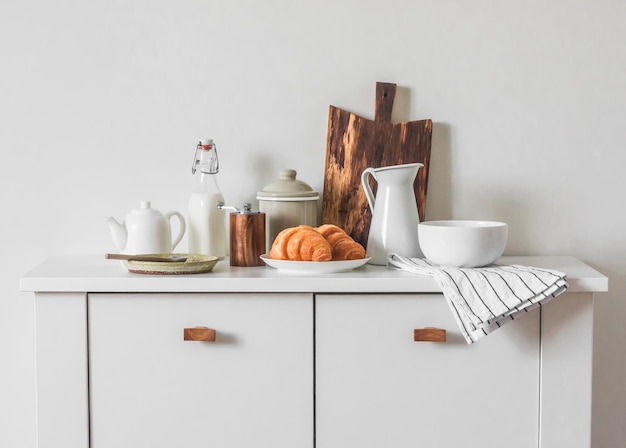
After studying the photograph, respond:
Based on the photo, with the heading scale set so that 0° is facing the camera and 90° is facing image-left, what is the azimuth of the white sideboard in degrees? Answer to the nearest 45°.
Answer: approximately 0°

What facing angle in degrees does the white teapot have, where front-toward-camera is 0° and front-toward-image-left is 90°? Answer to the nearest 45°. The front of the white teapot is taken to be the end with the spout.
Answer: approximately 90°

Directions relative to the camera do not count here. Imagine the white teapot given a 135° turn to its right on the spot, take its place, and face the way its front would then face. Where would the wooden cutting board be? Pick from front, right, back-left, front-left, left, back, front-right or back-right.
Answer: front-right
